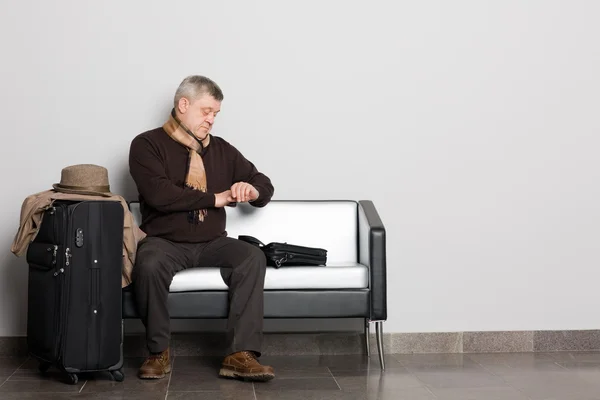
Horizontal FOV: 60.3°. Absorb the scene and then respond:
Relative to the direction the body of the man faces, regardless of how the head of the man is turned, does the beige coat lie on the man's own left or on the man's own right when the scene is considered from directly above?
on the man's own right

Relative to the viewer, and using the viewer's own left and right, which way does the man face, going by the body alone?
facing the viewer

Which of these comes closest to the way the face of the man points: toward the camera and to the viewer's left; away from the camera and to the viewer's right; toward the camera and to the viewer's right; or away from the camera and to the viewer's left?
toward the camera and to the viewer's right

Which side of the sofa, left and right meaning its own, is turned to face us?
front

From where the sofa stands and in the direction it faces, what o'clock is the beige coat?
The beige coat is roughly at 3 o'clock from the sofa.

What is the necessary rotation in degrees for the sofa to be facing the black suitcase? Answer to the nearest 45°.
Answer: approximately 90° to its right

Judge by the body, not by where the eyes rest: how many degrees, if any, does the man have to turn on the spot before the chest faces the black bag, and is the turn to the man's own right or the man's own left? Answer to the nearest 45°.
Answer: approximately 90° to the man's own left

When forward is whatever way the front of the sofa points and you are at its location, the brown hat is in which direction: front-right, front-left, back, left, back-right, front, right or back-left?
right
